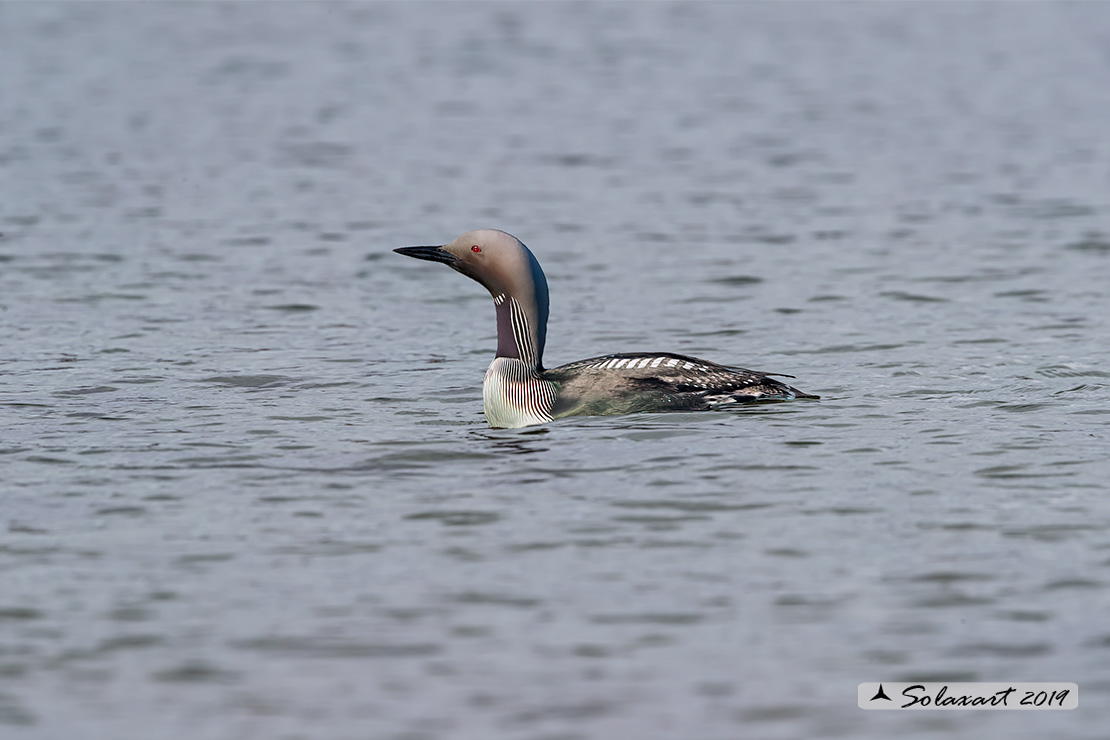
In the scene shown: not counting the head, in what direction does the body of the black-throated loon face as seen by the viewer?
to the viewer's left
